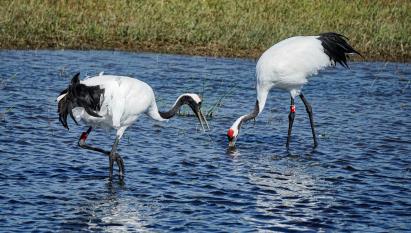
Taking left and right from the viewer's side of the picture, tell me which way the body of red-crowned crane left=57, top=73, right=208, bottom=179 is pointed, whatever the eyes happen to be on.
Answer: facing to the right of the viewer

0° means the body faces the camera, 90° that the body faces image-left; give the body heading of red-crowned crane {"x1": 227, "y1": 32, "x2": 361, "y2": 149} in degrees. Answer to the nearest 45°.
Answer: approximately 90°

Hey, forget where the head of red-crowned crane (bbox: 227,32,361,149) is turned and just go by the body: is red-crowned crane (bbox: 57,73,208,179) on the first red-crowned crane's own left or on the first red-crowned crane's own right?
on the first red-crowned crane's own left

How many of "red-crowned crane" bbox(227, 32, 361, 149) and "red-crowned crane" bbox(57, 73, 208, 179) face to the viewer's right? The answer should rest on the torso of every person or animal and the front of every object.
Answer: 1

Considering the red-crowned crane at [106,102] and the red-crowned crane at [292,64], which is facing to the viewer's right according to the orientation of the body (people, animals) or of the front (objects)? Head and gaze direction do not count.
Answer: the red-crowned crane at [106,102]

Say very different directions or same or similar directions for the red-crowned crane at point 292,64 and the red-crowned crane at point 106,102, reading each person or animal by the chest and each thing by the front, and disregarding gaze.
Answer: very different directions

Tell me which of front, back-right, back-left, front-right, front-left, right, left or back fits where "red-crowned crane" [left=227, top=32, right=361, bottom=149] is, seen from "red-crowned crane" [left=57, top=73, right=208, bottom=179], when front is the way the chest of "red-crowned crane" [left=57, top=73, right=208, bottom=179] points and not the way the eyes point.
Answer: front-left
